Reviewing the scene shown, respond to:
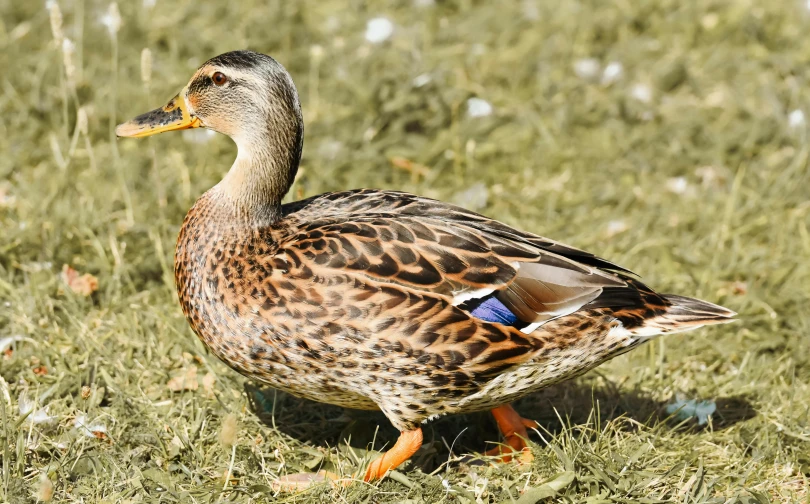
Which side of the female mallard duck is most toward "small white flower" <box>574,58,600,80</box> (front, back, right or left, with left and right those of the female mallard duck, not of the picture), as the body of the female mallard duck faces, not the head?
right

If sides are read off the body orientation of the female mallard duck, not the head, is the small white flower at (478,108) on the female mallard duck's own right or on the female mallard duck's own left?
on the female mallard duck's own right

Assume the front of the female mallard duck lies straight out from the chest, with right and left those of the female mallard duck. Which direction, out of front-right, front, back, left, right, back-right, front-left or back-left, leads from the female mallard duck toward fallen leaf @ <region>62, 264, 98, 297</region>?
front-right

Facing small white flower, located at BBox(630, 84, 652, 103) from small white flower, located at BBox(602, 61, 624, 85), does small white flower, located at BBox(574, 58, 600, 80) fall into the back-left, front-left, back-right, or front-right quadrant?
back-right

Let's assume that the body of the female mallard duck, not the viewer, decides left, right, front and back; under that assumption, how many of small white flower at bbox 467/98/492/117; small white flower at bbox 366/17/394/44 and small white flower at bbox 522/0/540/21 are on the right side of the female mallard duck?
3

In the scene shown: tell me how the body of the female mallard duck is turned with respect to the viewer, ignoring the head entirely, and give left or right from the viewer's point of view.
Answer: facing to the left of the viewer

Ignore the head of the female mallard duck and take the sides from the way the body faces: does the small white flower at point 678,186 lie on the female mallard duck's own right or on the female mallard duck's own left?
on the female mallard duck's own right

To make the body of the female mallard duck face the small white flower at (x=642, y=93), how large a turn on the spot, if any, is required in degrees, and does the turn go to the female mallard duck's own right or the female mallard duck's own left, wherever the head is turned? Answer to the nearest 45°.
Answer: approximately 135° to the female mallard duck's own right

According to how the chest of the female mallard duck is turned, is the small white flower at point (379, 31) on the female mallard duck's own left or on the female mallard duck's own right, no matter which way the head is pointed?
on the female mallard duck's own right

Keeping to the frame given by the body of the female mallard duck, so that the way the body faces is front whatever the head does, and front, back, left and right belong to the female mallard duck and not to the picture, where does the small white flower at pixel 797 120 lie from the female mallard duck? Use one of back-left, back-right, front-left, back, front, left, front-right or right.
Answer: back-right
